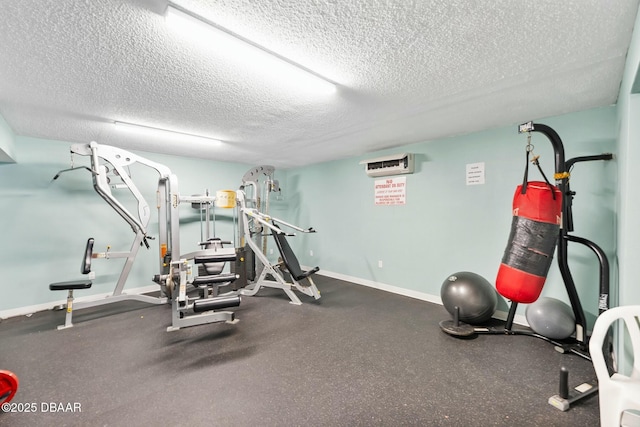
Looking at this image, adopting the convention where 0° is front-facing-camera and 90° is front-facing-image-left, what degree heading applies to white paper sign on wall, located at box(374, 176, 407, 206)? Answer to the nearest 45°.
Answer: approximately 45°

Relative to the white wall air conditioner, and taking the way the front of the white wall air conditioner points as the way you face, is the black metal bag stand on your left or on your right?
on your left

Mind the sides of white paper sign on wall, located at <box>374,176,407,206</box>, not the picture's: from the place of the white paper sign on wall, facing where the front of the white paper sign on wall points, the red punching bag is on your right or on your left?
on your left

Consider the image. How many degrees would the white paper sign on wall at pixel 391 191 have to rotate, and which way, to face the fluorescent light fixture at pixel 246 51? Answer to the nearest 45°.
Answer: approximately 45° to its left

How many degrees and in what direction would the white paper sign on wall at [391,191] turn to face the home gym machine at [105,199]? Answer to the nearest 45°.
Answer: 0° — it already faces it

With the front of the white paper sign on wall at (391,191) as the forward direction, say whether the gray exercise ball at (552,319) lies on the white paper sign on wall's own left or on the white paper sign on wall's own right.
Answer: on the white paper sign on wall's own left

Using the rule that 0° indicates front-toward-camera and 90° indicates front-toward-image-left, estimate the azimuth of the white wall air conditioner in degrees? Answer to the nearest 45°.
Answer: approximately 45°
